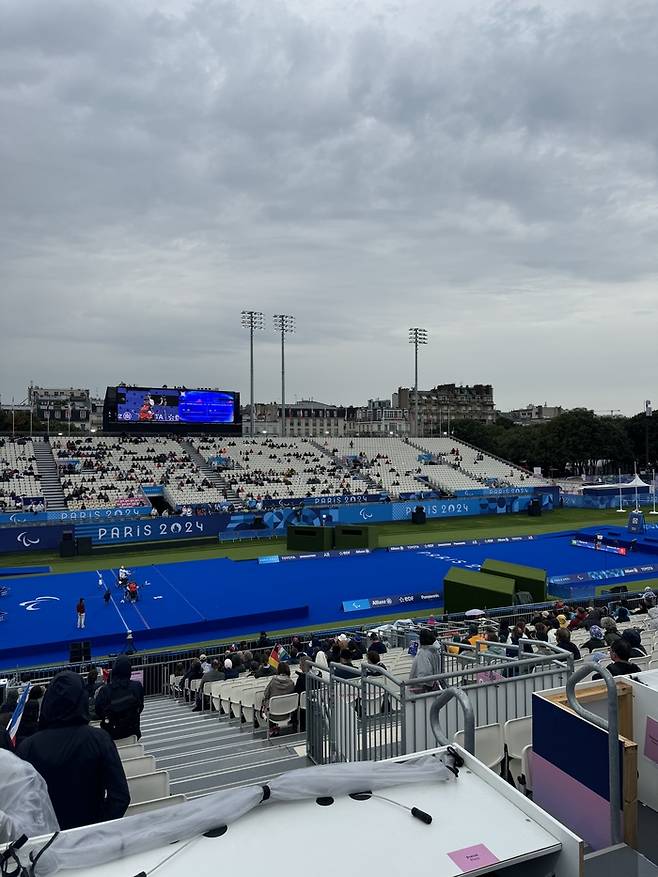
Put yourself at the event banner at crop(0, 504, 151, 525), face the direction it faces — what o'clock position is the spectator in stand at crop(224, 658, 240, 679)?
The spectator in stand is roughly at 12 o'clock from the event banner.

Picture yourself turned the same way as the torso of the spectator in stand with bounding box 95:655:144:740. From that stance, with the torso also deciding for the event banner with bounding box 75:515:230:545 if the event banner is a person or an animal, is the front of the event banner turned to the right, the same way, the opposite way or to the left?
the opposite way

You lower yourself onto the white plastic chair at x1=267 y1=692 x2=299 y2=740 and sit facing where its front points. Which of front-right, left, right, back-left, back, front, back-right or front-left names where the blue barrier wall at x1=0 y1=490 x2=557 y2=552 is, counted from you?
front-right

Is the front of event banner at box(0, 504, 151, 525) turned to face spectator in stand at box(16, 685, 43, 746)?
yes

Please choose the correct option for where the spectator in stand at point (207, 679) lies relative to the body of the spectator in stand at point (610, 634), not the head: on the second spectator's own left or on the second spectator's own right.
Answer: on the second spectator's own left

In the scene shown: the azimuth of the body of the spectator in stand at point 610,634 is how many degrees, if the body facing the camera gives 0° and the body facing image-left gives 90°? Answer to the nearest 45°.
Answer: approximately 180°

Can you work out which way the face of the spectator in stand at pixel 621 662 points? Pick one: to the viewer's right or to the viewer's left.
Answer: to the viewer's left

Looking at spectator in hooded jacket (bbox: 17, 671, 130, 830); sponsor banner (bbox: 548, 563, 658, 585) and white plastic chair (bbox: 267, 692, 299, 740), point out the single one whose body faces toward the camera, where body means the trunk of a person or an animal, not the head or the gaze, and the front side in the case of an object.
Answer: the sponsor banner

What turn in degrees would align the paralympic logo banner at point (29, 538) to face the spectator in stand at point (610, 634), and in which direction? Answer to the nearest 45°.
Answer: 0° — it already faces them

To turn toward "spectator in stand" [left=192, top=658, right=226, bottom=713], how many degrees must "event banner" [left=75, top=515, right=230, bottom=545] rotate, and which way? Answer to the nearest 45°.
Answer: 0° — it already faces them

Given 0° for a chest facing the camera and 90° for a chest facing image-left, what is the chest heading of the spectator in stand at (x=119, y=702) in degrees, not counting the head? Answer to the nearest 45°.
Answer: approximately 180°

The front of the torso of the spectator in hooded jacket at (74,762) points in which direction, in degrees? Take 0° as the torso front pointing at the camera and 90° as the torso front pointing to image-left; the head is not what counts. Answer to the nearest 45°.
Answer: approximately 180°

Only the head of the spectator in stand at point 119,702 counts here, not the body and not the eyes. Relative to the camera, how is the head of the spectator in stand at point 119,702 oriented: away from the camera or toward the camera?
away from the camera

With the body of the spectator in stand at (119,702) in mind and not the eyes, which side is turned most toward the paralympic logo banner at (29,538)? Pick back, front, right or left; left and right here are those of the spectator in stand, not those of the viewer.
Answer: front
